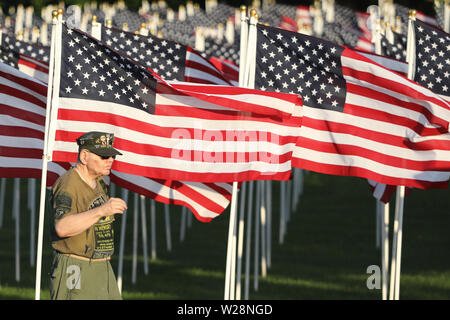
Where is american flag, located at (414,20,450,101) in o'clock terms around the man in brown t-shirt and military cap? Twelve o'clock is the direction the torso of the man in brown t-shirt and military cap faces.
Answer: The american flag is roughly at 9 o'clock from the man in brown t-shirt and military cap.

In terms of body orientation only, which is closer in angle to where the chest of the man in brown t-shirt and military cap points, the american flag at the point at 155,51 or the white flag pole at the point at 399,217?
the white flag pole

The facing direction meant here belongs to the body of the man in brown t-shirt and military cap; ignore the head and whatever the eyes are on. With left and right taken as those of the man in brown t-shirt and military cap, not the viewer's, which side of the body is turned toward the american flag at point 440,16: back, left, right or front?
left

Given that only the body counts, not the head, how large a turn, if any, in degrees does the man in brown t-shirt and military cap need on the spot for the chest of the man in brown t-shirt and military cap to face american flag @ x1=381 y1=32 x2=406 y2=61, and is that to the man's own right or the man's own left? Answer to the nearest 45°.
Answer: approximately 90° to the man's own left

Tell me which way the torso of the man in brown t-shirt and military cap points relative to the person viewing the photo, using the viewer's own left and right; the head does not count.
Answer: facing the viewer and to the right of the viewer

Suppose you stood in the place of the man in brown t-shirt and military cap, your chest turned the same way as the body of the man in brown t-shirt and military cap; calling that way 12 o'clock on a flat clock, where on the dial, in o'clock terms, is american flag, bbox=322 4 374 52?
The american flag is roughly at 8 o'clock from the man in brown t-shirt and military cap.

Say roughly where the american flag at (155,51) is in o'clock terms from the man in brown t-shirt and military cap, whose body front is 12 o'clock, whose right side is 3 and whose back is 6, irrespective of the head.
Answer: The american flag is roughly at 8 o'clock from the man in brown t-shirt and military cap.
